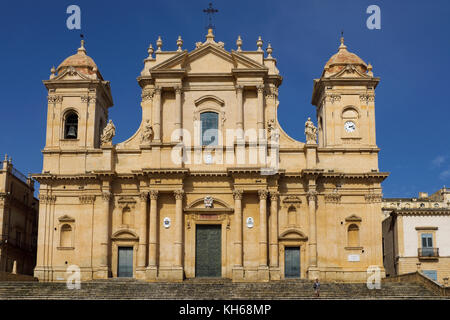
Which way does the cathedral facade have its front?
toward the camera
